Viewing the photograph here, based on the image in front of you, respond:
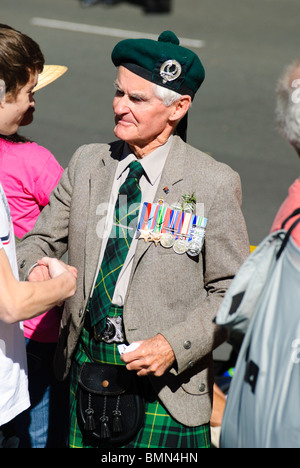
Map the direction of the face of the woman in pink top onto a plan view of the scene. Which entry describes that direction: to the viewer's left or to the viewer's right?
to the viewer's right

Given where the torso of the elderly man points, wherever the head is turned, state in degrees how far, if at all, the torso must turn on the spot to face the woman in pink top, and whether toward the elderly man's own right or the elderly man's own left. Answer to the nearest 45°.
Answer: approximately 90° to the elderly man's own right

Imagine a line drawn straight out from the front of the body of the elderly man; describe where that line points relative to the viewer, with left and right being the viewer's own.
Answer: facing the viewer and to the left of the viewer
